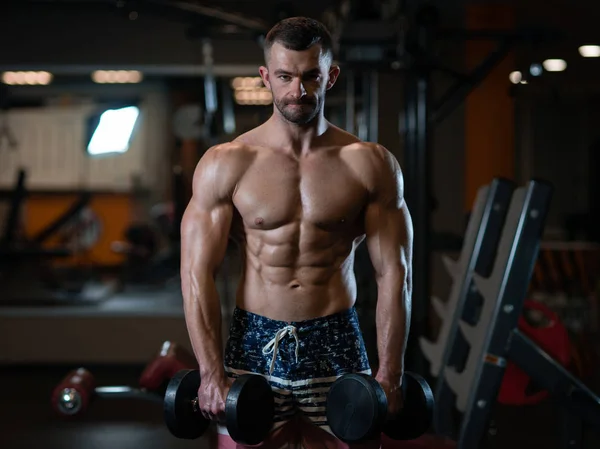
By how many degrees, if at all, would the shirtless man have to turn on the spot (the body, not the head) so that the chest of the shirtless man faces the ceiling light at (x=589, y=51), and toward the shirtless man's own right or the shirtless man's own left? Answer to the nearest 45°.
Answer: approximately 135° to the shirtless man's own left

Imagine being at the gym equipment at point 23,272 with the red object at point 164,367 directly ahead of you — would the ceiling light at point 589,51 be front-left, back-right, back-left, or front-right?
front-left

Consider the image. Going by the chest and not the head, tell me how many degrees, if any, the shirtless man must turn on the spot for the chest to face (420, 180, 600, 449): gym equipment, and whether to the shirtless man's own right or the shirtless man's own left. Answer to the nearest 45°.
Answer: approximately 135° to the shirtless man's own left

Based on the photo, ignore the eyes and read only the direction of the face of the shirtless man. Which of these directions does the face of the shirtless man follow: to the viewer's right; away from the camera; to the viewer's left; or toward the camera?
toward the camera

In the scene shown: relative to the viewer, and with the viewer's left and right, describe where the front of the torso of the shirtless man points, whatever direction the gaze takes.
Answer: facing the viewer
